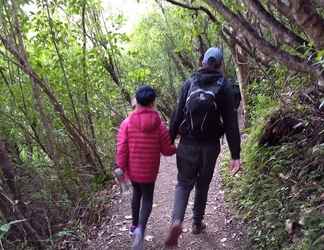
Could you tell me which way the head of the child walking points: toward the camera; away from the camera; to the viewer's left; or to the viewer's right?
away from the camera

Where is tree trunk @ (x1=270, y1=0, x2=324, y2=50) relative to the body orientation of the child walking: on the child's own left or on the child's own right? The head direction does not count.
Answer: on the child's own right

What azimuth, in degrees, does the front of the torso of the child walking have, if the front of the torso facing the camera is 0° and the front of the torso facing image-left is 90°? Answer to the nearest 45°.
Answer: approximately 180°
